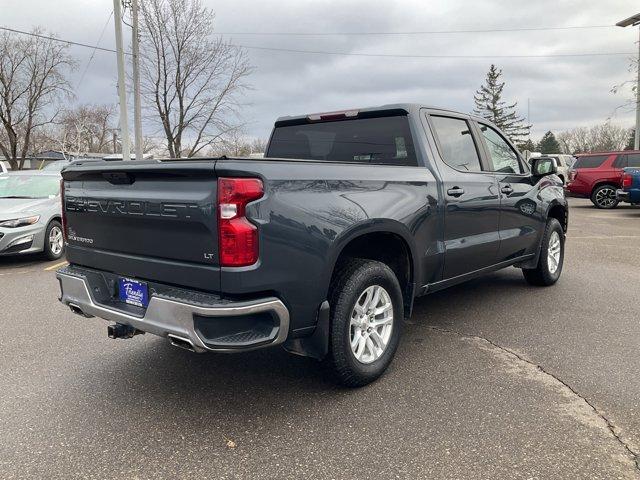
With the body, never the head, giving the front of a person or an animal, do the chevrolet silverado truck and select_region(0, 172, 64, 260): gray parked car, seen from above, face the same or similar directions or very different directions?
very different directions

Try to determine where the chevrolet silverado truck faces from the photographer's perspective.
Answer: facing away from the viewer and to the right of the viewer

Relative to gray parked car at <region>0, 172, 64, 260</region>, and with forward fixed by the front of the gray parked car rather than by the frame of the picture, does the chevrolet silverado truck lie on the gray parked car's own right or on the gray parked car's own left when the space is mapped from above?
on the gray parked car's own left

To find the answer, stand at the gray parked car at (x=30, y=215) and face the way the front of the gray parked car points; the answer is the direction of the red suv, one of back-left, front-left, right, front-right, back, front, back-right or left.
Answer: back-left

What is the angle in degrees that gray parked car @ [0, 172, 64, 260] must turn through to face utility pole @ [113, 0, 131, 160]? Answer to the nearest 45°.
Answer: approximately 135° to its right

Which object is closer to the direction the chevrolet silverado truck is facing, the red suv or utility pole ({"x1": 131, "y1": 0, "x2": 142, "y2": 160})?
the red suv

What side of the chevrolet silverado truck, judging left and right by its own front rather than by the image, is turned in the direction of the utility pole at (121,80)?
left

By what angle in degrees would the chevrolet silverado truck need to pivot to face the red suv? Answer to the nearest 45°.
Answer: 0° — it already faces it

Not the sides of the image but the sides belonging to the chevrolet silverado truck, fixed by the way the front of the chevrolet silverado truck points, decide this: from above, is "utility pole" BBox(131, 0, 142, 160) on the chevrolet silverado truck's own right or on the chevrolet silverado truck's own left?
on the chevrolet silverado truck's own left

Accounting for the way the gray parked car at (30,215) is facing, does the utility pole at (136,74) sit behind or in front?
behind
